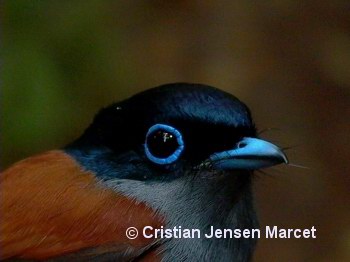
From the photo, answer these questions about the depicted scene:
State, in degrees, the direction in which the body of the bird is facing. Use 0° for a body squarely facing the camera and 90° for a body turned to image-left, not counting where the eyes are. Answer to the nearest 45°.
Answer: approximately 270°

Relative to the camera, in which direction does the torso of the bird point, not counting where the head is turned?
to the viewer's right
